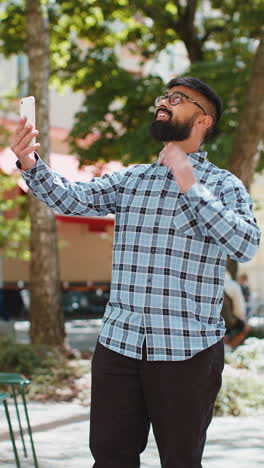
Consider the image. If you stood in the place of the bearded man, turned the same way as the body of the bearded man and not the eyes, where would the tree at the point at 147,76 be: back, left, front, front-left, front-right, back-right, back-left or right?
back-right

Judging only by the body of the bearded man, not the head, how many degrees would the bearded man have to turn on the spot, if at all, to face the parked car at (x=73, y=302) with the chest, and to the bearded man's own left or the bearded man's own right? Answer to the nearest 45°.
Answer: approximately 135° to the bearded man's own right

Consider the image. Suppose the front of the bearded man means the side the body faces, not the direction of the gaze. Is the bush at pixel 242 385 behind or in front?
behind

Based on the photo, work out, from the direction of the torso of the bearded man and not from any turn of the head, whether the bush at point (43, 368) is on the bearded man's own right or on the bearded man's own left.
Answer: on the bearded man's own right

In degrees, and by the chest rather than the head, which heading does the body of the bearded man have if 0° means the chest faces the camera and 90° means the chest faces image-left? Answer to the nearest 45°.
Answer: approximately 45°
